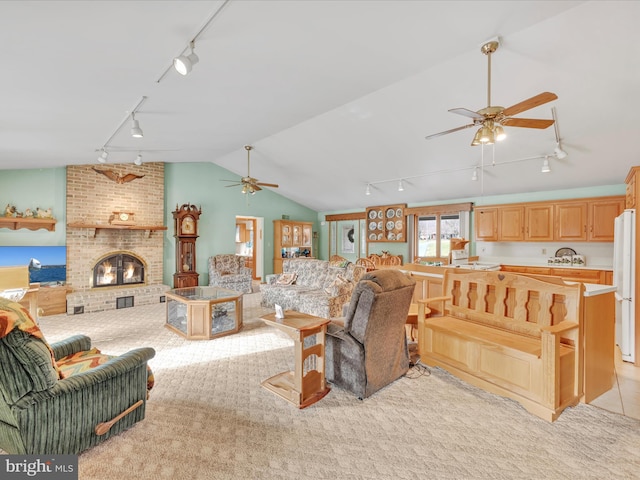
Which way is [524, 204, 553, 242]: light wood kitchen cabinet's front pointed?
toward the camera

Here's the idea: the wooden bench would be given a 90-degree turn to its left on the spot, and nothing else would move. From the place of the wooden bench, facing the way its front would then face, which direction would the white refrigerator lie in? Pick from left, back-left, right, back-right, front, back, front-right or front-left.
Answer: left

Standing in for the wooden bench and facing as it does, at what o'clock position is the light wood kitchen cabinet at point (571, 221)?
The light wood kitchen cabinet is roughly at 5 o'clock from the wooden bench.

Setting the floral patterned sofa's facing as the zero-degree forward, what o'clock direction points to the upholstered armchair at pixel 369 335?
The upholstered armchair is roughly at 10 o'clock from the floral patterned sofa.

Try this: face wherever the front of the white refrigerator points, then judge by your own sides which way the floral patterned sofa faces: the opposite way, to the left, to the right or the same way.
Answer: to the left

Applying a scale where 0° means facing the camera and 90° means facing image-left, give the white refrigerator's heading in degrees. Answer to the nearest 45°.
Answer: approximately 90°

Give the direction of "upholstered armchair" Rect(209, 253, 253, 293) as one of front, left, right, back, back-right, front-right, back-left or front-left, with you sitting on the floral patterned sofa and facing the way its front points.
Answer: right

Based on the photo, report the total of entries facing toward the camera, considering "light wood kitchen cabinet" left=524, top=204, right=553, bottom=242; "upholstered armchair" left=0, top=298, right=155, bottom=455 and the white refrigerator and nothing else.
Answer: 1

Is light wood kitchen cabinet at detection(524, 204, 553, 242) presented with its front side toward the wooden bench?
yes

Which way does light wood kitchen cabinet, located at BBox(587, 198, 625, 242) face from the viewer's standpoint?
toward the camera

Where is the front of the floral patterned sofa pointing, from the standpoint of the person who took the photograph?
facing the viewer and to the left of the viewer
